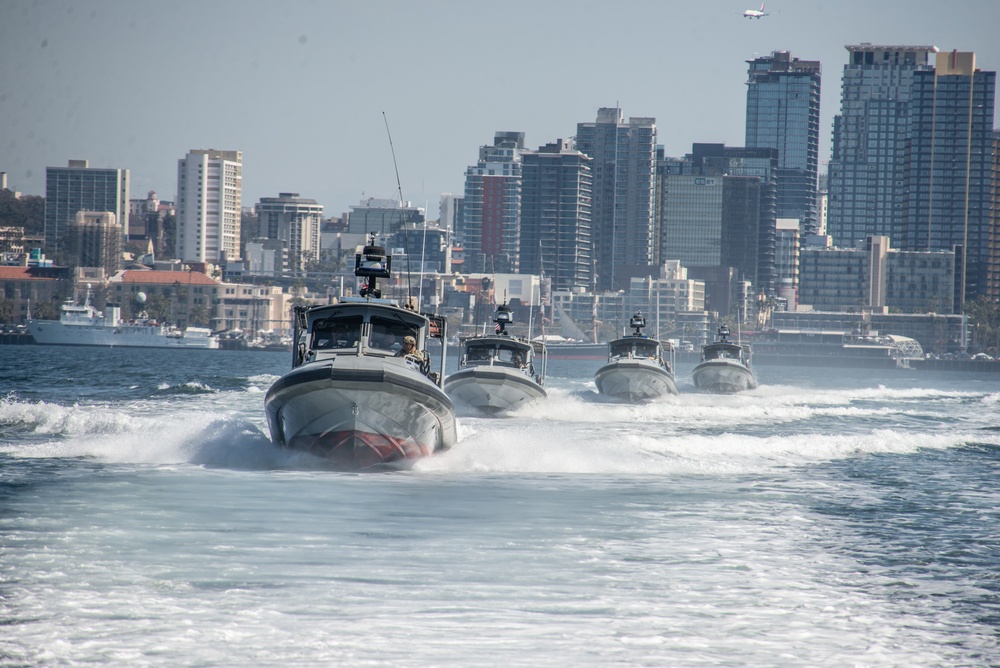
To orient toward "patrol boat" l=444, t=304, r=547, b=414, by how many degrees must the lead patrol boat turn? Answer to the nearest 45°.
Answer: approximately 180°

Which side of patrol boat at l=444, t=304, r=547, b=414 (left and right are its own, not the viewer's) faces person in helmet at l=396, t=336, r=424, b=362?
front

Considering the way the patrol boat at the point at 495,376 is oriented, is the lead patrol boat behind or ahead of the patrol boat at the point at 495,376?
ahead

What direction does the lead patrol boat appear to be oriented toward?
toward the camera

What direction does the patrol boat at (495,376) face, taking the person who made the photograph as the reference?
facing the viewer

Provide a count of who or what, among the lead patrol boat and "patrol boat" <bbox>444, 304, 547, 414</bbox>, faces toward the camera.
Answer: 2
